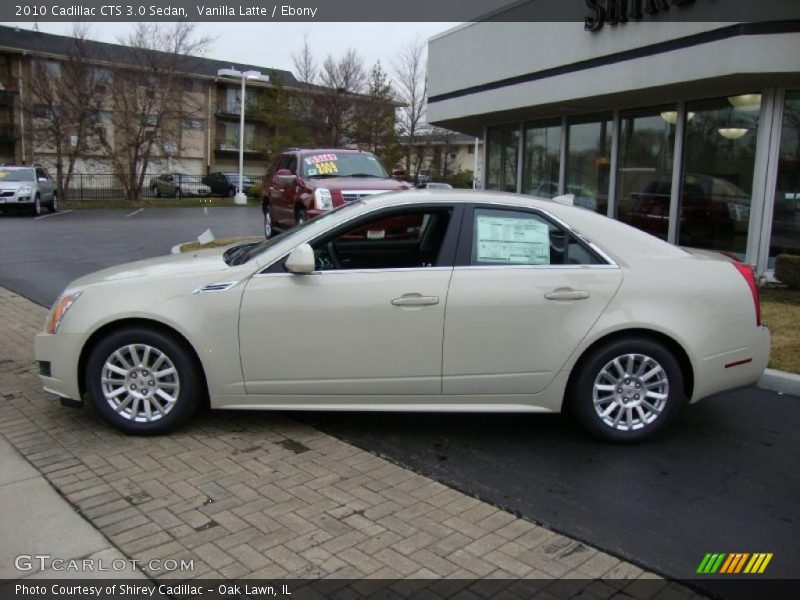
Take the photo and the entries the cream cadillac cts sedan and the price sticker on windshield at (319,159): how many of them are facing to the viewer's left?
1

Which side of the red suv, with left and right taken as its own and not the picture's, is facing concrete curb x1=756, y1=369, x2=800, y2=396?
front

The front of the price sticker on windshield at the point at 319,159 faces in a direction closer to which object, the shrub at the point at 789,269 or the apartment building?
the shrub

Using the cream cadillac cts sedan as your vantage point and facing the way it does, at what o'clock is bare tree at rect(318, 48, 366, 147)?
The bare tree is roughly at 3 o'clock from the cream cadillac cts sedan.

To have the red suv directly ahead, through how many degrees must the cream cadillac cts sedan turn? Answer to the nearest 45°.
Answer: approximately 90° to its right

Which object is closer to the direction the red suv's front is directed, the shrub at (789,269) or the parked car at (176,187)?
the shrub

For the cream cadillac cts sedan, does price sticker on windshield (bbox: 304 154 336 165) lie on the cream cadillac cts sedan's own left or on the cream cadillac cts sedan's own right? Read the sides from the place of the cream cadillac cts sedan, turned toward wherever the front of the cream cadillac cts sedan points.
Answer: on the cream cadillac cts sedan's own right

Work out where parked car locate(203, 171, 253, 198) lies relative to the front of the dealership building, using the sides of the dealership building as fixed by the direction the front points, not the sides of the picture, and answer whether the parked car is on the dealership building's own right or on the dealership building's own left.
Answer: on the dealership building's own right

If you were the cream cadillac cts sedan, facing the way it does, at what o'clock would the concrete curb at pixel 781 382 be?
The concrete curb is roughly at 5 o'clock from the cream cadillac cts sedan.

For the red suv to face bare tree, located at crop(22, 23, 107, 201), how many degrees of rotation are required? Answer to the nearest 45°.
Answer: approximately 180°

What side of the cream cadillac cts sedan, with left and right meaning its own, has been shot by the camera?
left

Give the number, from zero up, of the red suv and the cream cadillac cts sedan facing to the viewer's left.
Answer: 1

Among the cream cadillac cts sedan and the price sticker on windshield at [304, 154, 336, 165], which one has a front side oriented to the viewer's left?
the cream cadillac cts sedan
